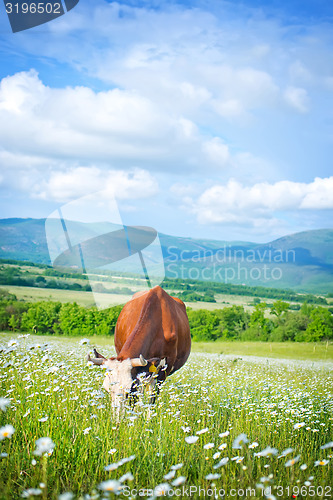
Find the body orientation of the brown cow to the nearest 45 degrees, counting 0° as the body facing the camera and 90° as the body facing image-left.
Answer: approximately 0°
